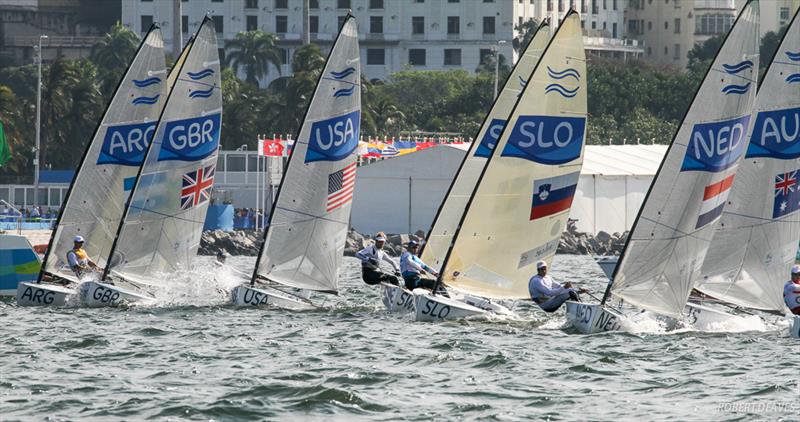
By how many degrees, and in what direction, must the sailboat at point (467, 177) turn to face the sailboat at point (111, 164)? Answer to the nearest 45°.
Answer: approximately 45° to its right

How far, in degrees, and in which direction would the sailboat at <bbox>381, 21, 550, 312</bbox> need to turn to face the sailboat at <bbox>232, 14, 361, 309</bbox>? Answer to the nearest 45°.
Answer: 0° — it already faces it

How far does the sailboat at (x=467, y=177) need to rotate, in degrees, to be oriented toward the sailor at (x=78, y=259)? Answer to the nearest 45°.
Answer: approximately 45° to its right
